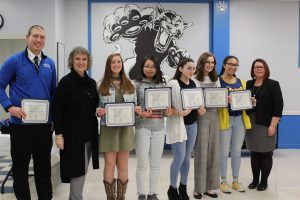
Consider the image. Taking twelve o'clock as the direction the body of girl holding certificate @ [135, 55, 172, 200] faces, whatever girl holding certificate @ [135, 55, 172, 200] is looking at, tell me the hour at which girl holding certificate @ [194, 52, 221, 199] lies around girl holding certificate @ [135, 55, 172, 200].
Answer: girl holding certificate @ [194, 52, 221, 199] is roughly at 8 o'clock from girl holding certificate @ [135, 55, 172, 200].

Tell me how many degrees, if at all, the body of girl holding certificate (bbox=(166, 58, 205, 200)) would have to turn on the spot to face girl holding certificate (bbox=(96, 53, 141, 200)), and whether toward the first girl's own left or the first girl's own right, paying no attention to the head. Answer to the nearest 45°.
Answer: approximately 90° to the first girl's own right

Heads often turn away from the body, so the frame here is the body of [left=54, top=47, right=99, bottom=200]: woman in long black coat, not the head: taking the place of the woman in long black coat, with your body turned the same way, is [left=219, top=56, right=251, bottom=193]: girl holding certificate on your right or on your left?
on your left

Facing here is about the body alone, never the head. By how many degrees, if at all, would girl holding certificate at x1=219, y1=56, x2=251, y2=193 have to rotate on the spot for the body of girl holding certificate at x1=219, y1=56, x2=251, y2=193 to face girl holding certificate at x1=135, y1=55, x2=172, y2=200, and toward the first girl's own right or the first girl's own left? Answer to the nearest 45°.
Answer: approximately 45° to the first girl's own right

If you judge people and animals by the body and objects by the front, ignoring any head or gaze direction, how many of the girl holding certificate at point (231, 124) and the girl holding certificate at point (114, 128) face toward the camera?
2

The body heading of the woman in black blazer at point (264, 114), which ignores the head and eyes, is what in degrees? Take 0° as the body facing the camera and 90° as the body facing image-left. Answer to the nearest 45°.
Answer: approximately 45°

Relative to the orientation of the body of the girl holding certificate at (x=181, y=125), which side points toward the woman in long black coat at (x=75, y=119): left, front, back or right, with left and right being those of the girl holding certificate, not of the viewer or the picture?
right
